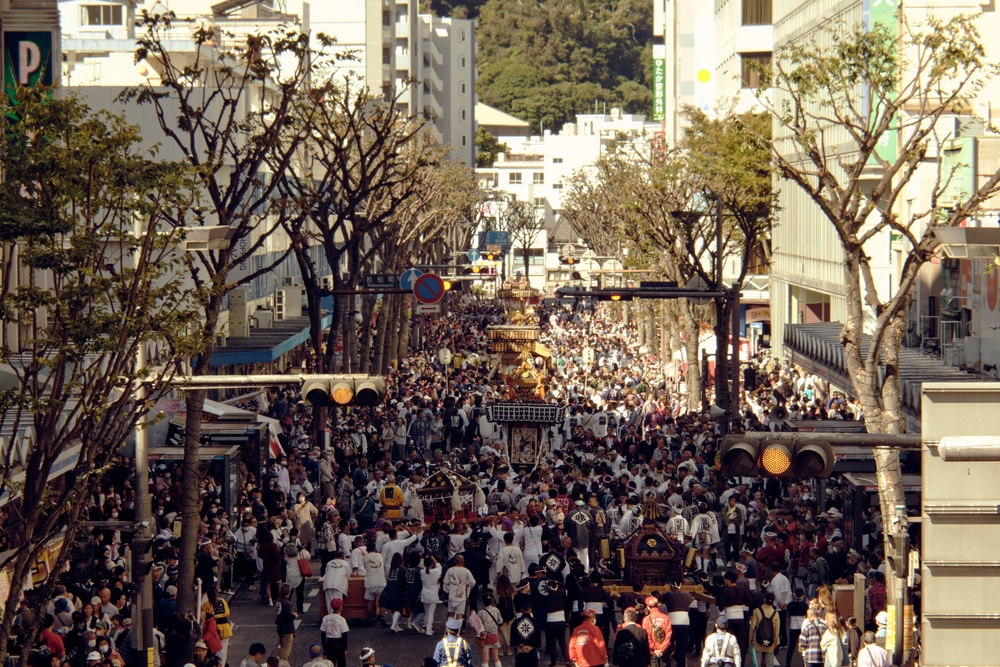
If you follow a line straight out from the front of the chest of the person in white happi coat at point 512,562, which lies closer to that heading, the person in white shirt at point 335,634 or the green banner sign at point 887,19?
the green banner sign

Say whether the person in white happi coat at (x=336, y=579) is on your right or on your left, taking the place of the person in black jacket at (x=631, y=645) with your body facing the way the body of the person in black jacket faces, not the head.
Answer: on your left

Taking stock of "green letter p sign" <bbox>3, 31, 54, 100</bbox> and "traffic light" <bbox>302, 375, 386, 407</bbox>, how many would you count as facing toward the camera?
2

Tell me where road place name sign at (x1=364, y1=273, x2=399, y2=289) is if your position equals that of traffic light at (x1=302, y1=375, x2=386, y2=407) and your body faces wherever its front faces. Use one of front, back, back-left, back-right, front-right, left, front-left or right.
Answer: back

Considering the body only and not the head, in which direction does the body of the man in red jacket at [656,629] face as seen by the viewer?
away from the camera

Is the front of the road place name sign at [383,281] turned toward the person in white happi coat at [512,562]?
yes

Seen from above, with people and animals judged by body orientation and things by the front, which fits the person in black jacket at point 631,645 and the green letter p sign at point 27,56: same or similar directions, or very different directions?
very different directions

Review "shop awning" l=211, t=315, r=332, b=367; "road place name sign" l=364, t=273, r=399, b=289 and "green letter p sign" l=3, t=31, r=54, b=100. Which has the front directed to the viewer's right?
the shop awning

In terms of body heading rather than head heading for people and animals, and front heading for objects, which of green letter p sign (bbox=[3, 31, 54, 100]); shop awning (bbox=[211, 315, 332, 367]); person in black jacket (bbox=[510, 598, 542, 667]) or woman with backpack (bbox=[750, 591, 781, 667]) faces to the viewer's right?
the shop awning

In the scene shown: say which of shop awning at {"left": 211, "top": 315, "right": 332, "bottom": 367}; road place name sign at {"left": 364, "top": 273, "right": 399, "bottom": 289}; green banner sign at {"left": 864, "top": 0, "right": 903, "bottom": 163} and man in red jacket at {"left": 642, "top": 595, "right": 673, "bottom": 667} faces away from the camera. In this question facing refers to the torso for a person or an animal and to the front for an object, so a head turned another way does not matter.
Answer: the man in red jacket

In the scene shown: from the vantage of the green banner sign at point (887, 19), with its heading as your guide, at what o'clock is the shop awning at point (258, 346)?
The shop awning is roughly at 3 o'clock from the green banner sign.
